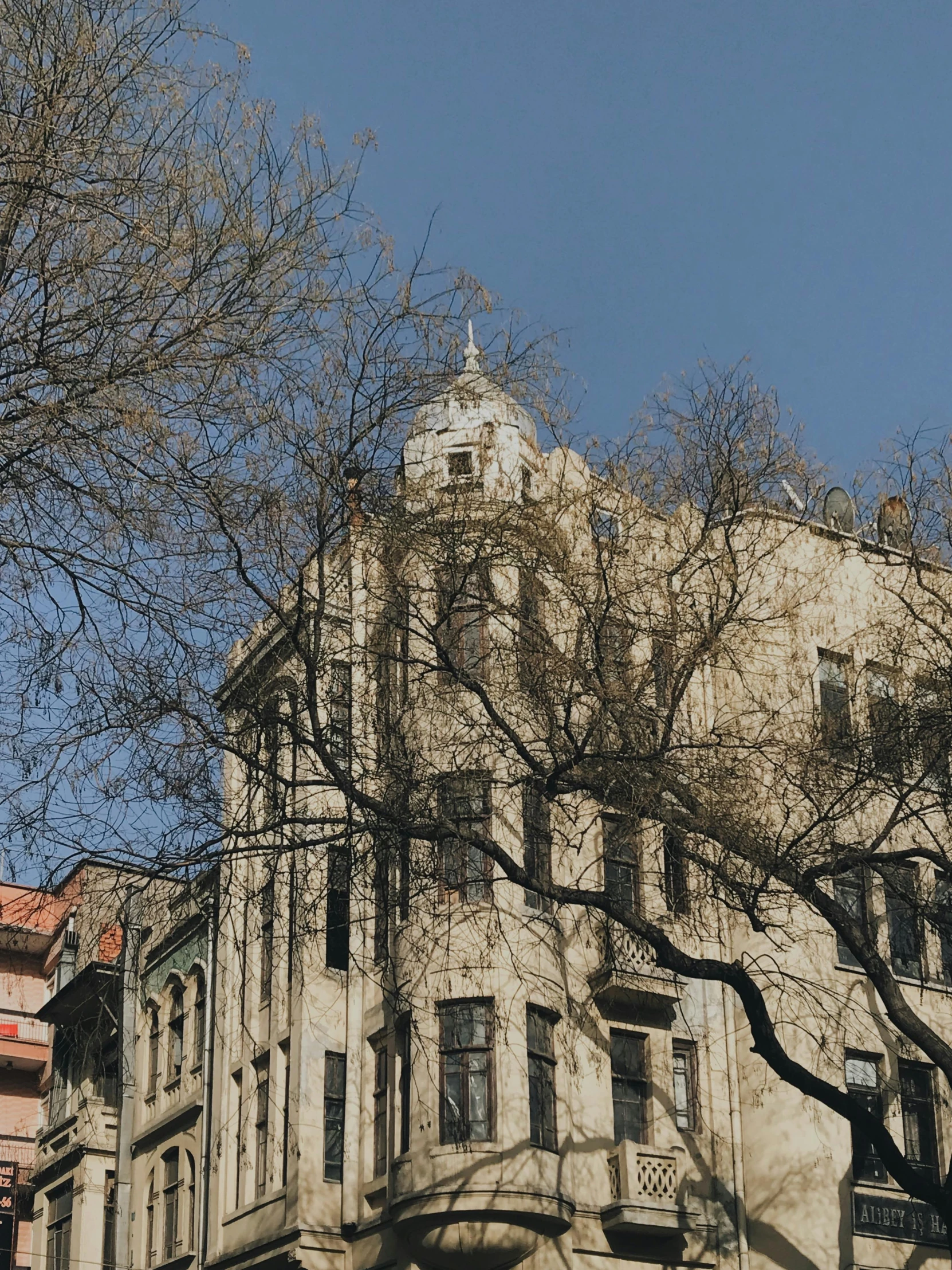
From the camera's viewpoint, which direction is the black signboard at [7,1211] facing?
toward the camera

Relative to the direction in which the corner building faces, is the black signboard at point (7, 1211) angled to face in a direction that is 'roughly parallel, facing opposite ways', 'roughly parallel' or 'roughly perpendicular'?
roughly parallel

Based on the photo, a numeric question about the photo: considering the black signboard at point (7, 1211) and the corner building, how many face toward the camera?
2

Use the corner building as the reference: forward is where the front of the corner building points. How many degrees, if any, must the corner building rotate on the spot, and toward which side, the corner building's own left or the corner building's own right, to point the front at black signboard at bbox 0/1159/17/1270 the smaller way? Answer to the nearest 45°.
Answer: approximately 135° to the corner building's own right

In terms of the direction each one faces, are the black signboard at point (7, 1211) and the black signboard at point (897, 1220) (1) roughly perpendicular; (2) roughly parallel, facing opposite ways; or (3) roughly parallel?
roughly parallel

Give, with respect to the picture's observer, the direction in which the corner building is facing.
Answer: facing the viewer
